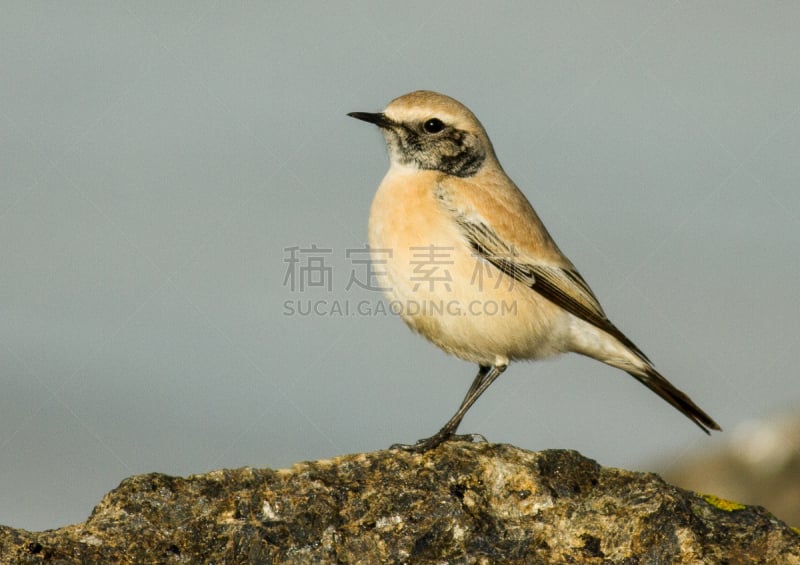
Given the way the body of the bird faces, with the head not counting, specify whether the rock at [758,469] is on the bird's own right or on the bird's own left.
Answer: on the bird's own right

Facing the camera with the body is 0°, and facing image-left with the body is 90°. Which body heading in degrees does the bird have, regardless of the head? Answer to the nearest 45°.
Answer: approximately 90°
